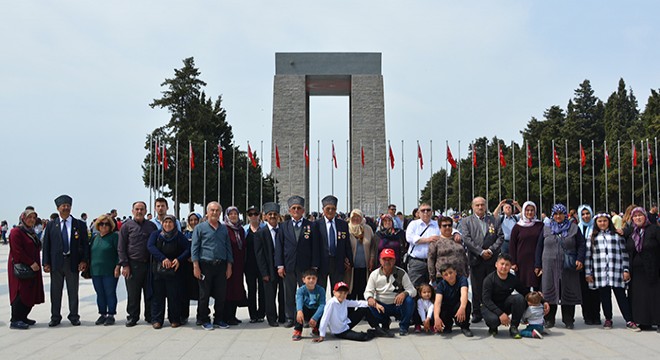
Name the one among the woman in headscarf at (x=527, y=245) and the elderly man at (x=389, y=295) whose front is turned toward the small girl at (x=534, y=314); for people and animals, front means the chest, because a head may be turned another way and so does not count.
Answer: the woman in headscarf

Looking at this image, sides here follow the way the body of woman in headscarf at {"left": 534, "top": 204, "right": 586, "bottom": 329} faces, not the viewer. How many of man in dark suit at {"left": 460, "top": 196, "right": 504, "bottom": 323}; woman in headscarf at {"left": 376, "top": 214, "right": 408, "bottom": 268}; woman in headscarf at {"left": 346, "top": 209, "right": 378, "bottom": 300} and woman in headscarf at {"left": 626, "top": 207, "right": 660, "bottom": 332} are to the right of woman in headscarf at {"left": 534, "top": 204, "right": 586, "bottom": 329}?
3

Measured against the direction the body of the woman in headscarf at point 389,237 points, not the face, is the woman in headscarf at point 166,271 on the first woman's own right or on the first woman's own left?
on the first woman's own right

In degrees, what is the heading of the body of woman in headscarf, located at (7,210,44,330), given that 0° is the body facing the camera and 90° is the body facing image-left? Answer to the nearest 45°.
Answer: approximately 315°

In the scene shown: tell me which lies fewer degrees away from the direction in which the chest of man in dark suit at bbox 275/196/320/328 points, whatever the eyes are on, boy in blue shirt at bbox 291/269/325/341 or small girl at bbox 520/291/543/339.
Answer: the boy in blue shirt
